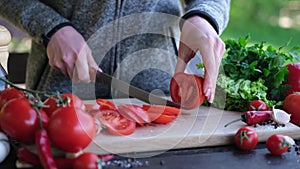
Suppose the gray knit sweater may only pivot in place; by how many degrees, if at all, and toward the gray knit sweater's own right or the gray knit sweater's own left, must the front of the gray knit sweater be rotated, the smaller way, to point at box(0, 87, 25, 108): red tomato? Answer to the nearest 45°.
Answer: approximately 45° to the gray knit sweater's own right

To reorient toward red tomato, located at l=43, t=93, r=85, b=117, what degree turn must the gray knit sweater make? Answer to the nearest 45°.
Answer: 0° — it already faces it

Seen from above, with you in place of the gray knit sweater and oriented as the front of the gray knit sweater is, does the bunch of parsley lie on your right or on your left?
on your left

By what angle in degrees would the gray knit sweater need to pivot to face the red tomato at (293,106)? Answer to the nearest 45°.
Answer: approximately 45° to its left

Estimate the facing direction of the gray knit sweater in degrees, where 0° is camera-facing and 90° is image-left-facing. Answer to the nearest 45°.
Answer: approximately 0°

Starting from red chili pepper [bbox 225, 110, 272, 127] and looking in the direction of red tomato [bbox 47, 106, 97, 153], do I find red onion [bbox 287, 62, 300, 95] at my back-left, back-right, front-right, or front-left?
back-right

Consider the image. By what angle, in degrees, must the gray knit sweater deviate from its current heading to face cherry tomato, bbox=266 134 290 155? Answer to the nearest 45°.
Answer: approximately 45° to its left

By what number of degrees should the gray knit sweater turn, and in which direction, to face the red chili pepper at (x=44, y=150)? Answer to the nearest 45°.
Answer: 0° — it already faces it

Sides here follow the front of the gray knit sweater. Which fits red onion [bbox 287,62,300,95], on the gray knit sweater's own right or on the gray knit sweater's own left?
on the gray knit sweater's own left
